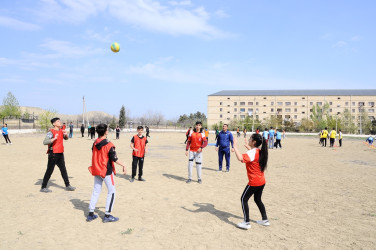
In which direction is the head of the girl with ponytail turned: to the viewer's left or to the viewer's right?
to the viewer's left

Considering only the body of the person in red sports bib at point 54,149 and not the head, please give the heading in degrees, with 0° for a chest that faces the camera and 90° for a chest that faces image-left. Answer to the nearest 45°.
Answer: approximately 315°

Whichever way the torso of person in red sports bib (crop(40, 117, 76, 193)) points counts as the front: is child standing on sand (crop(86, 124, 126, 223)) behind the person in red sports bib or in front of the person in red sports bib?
in front

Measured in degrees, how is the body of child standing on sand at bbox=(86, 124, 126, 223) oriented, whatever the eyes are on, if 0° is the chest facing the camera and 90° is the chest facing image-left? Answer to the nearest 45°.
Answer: approximately 225°

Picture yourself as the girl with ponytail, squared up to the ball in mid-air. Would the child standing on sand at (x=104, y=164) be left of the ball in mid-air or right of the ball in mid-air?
left

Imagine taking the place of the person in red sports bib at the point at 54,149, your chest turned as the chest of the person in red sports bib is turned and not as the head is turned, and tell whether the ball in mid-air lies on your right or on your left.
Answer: on your left

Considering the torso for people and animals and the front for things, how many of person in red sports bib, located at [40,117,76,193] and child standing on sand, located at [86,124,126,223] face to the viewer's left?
0

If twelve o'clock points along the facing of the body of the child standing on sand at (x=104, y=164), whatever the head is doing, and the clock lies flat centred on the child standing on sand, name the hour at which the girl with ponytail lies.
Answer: The girl with ponytail is roughly at 2 o'clock from the child standing on sand.
